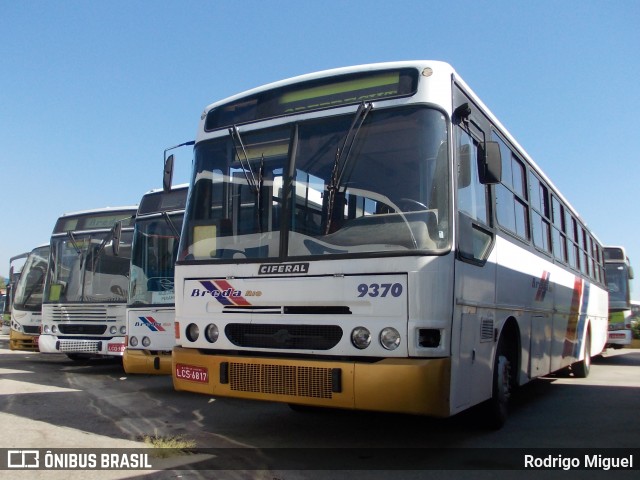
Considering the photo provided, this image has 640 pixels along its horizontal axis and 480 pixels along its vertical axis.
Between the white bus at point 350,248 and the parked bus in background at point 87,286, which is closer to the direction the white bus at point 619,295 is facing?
the white bus

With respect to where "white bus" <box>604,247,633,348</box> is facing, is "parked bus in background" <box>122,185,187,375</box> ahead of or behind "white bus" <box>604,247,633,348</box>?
ahead

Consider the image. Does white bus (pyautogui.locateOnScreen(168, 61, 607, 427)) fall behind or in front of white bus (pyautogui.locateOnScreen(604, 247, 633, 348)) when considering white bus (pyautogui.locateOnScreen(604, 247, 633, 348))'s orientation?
in front

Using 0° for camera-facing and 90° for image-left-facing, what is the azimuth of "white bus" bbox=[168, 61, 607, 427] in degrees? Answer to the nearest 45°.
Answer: approximately 45°

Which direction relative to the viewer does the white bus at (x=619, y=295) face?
toward the camera

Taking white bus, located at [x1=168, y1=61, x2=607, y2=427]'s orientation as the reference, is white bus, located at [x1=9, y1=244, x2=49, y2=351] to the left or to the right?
on its right

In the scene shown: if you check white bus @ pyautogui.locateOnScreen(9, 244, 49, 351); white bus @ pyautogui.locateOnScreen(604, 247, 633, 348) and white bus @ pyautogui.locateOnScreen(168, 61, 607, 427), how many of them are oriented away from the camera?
0

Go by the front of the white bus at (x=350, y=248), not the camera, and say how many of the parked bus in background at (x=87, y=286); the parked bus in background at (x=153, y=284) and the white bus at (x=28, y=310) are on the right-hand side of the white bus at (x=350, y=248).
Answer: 3

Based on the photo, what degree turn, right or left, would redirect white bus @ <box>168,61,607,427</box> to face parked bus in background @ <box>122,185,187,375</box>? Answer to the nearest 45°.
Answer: approximately 90° to its right

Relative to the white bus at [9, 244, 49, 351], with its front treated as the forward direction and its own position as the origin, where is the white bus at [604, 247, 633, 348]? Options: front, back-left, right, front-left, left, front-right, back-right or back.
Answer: back-left

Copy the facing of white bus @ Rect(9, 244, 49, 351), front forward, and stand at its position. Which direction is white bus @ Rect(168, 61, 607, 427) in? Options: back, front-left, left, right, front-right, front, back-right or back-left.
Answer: front-left

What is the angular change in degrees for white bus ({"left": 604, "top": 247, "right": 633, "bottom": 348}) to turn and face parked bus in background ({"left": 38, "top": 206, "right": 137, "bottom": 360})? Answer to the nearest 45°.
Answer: approximately 45° to its right

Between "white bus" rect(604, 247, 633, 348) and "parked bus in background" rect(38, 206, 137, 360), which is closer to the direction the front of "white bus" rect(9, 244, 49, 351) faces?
the parked bus in background
